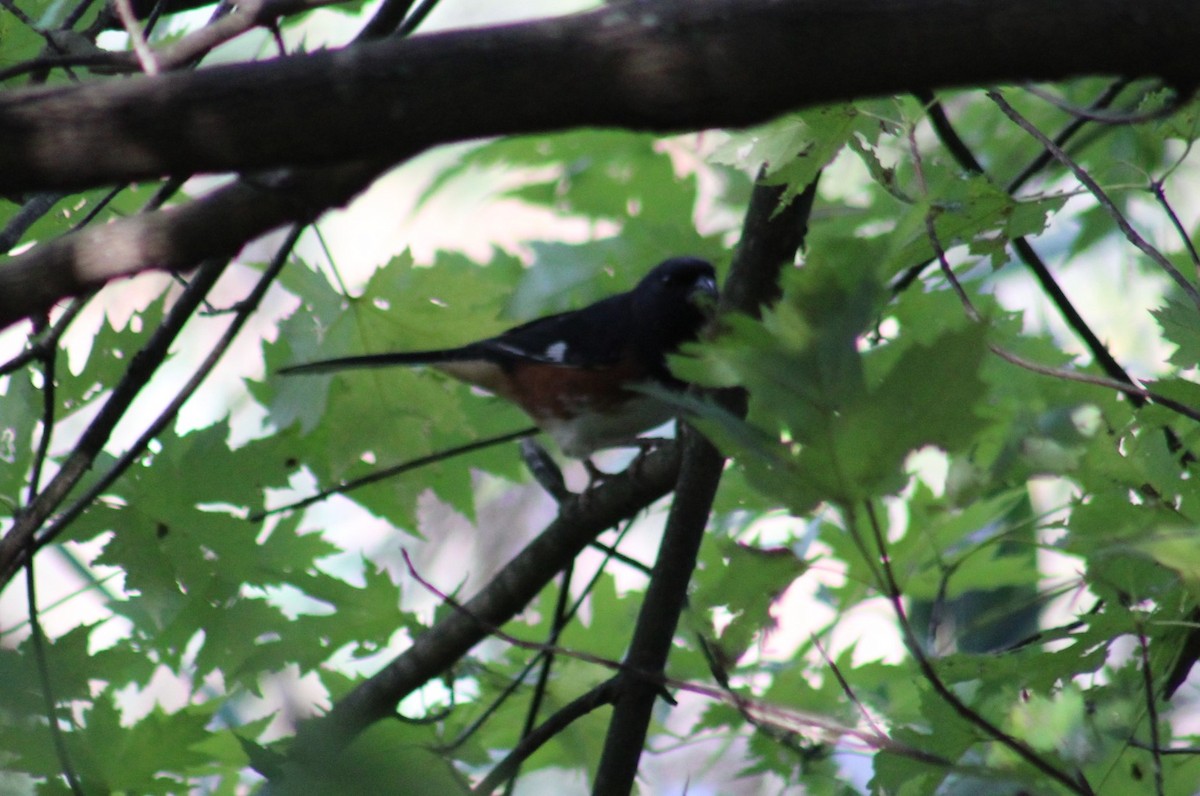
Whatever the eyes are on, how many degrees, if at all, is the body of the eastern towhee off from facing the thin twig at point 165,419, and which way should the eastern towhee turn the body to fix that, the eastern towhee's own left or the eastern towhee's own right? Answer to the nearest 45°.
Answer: approximately 135° to the eastern towhee's own right

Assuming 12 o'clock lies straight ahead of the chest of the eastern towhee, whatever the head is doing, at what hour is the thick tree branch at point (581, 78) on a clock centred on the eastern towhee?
The thick tree branch is roughly at 3 o'clock from the eastern towhee.

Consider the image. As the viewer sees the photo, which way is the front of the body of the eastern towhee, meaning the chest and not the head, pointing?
to the viewer's right

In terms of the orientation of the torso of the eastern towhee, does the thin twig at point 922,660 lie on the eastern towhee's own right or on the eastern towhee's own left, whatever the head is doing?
on the eastern towhee's own right

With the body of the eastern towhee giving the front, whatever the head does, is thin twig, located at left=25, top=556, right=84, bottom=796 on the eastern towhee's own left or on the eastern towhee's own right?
on the eastern towhee's own right
